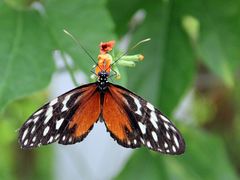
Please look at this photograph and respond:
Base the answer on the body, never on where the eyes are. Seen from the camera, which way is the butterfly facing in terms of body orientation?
away from the camera
